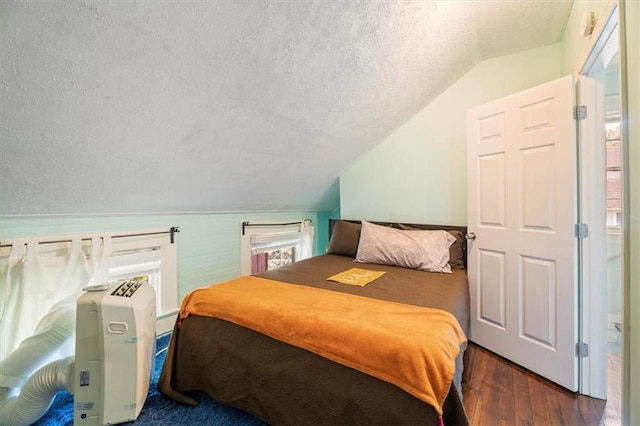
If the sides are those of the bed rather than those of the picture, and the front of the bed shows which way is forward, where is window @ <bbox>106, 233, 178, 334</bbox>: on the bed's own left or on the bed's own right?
on the bed's own right

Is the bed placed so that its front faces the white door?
no

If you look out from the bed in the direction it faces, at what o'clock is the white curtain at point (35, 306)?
The white curtain is roughly at 2 o'clock from the bed.

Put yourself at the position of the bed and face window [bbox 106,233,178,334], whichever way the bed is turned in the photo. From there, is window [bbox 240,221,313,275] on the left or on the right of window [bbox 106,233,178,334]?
right

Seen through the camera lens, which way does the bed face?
facing the viewer and to the left of the viewer

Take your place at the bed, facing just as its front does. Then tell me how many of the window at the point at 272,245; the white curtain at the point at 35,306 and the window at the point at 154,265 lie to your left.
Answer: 0

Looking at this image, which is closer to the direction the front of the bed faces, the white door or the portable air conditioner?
the portable air conditioner

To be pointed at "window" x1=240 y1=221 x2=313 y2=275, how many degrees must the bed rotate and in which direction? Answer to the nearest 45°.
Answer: approximately 135° to its right
